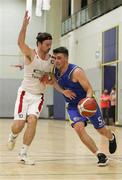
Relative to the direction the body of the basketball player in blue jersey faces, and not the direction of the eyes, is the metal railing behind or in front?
behind

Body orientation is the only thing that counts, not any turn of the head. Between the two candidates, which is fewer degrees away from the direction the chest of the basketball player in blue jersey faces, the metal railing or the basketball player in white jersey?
the basketball player in white jersey

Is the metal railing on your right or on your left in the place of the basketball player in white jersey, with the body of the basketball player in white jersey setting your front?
on your left

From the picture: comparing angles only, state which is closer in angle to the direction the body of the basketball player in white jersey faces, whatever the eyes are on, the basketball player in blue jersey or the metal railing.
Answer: the basketball player in blue jersey

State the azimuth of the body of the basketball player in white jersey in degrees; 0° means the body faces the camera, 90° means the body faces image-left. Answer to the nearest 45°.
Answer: approximately 315°

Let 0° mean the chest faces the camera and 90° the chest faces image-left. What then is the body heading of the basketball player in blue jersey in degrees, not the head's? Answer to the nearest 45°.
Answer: approximately 45°
